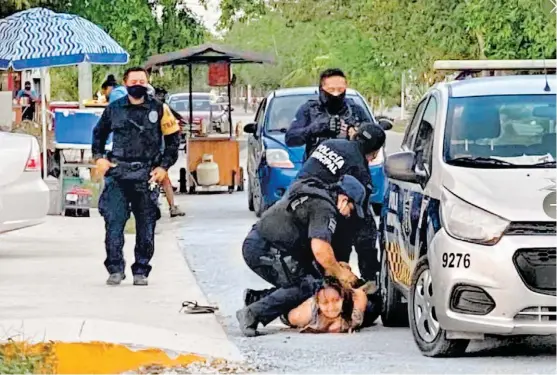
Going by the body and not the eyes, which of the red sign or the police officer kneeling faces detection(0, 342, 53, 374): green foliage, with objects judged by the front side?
the red sign

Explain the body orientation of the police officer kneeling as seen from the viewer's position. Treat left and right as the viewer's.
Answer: facing to the right of the viewer

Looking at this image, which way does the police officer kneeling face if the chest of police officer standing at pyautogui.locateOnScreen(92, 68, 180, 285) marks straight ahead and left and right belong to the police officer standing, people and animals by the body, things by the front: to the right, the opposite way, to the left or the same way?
to the left

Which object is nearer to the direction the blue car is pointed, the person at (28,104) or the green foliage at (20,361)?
the green foliage

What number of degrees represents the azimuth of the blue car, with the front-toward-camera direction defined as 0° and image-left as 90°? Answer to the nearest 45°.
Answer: approximately 0°

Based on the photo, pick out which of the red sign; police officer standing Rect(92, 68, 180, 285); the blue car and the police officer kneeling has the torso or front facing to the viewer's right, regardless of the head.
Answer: the police officer kneeling

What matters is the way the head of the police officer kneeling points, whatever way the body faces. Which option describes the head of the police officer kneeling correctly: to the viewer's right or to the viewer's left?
to the viewer's right

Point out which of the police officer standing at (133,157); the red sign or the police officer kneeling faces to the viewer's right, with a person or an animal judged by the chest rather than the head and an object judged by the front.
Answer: the police officer kneeling

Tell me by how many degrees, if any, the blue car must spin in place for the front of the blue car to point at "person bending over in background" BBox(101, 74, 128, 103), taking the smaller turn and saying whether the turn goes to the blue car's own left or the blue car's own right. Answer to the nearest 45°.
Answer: approximately 135° to the blue car's own right

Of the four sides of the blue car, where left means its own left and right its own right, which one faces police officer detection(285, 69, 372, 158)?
front

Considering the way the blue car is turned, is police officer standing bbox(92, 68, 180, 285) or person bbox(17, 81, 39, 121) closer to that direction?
the police officer standing
